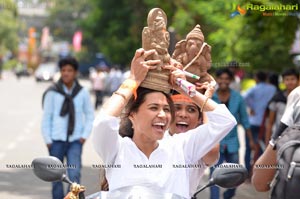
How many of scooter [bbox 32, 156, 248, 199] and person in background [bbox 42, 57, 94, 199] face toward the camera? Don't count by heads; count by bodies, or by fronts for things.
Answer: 2

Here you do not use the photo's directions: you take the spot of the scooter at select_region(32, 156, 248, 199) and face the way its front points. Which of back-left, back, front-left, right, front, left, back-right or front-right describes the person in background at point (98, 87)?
back

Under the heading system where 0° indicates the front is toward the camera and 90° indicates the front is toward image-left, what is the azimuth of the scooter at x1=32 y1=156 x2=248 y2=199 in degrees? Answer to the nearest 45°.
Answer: approximately 0°

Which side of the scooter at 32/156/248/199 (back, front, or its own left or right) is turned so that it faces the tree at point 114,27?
back

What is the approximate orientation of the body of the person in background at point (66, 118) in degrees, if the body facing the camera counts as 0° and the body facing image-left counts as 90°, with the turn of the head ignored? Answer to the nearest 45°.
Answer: approximately 0°

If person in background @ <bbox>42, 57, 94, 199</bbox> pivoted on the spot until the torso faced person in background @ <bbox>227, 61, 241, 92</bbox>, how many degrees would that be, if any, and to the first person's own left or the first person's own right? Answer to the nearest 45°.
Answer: approximately 135° to the first person's own left

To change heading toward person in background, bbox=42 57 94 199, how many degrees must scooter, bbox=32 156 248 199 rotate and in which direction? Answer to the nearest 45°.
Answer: approximately 180°

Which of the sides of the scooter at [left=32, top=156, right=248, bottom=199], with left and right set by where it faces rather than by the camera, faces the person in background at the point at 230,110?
back
